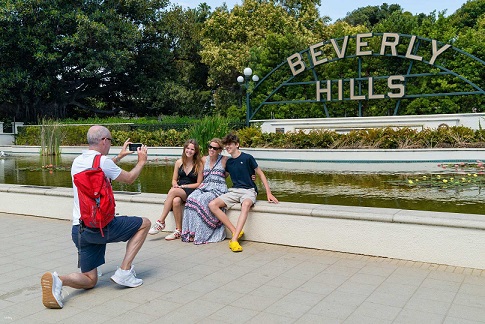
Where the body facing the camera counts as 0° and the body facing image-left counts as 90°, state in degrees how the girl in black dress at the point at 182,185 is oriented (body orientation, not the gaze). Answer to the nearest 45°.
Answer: approximately 45°

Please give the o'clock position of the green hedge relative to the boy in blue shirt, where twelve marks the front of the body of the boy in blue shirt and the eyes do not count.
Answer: The green hedge is roughly at 5 o'clock from the boy in blue shirt.

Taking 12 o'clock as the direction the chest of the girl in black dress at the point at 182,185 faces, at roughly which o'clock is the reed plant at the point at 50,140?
The reed plant is roughly at 4 o'clock from the girl in black dress.

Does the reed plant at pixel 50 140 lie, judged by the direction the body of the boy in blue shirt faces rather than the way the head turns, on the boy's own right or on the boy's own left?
on the boy's own right

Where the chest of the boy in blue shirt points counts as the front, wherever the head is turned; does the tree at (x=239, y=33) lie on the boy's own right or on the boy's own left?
on the boy's own right
